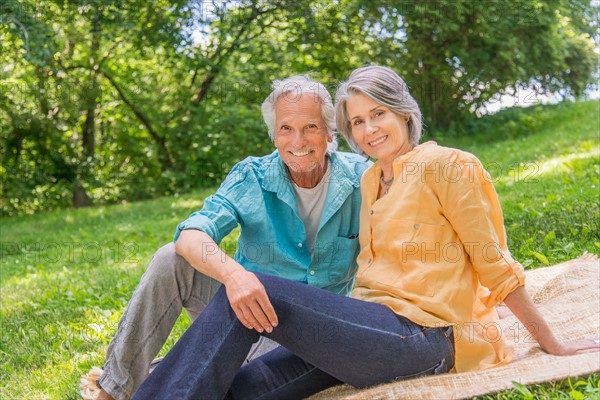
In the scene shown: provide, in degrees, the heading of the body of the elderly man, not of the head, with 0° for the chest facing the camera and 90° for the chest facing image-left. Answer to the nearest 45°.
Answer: approximately 0°

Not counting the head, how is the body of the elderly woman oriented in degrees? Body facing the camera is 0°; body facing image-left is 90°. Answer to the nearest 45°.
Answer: approximately 45°

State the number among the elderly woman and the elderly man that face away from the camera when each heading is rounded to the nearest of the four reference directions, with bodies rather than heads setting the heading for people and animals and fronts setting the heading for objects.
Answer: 0

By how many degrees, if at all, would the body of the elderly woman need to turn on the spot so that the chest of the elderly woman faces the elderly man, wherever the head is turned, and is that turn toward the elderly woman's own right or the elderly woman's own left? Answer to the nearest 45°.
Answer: approximately 90° to the elderly woman's own right
